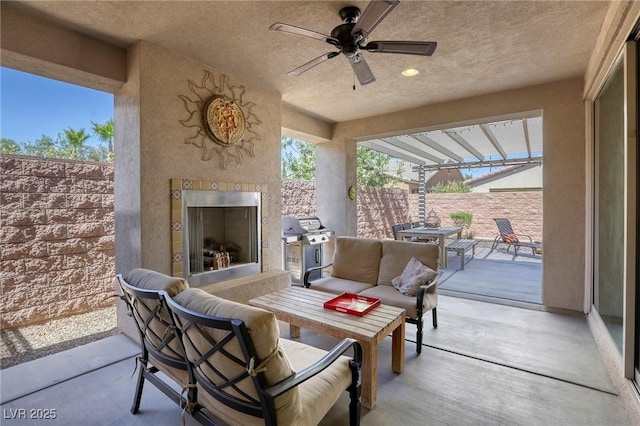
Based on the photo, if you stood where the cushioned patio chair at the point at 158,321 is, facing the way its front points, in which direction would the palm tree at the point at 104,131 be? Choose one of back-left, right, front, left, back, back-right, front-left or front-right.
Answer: front-left

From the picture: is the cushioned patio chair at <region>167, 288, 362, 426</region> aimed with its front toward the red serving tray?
yes

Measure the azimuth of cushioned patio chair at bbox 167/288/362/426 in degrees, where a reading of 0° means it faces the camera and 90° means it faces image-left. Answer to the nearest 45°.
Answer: approximately 225°

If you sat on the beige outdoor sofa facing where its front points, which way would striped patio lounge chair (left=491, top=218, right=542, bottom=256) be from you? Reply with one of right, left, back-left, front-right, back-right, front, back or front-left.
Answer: back

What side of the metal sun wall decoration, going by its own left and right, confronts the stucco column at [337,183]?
left

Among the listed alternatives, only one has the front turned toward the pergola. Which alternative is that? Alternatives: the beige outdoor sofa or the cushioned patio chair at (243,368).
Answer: the cushioned patio chair

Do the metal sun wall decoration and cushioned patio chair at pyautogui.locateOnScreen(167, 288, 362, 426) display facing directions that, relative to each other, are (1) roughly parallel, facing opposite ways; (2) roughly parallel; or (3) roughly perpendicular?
roughly perpendicular

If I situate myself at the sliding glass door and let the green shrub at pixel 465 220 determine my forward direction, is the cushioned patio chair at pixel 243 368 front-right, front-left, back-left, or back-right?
back-left
